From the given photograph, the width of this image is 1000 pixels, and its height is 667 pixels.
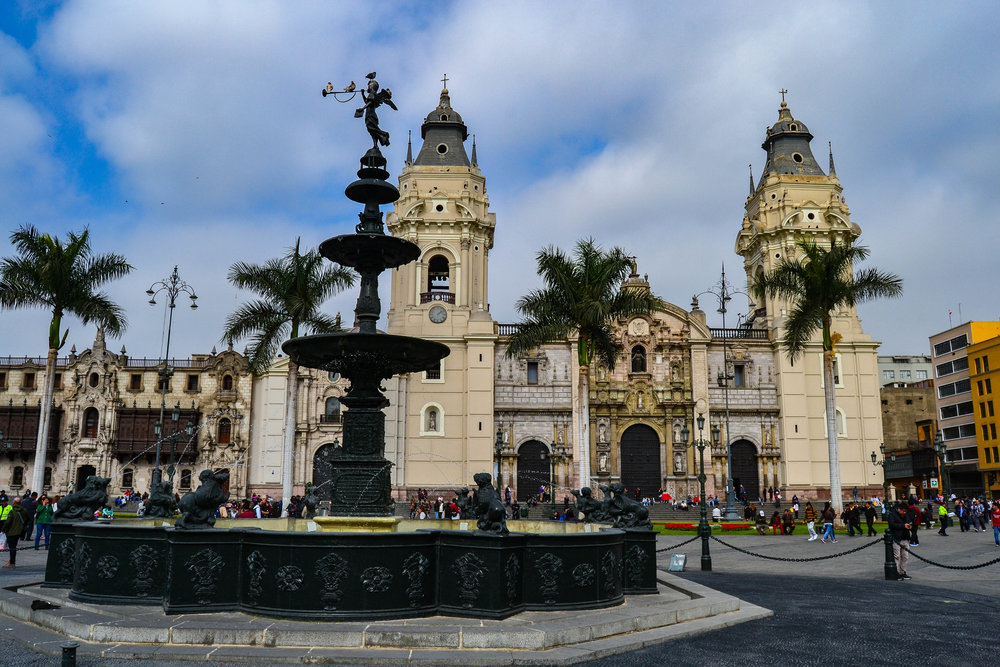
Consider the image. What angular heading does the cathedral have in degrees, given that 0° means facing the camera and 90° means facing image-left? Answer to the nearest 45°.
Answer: approximately 0°

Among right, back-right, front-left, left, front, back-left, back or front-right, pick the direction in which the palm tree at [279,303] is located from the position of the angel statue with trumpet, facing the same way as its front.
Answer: right

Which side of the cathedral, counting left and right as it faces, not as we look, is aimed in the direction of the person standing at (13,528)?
front

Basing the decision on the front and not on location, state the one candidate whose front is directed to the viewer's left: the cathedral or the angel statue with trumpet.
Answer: the angel statue with trumpet

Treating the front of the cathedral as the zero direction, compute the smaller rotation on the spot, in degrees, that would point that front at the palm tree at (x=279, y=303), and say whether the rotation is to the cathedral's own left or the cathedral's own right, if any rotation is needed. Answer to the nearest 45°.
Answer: approximately 45° to the cathedral's own right

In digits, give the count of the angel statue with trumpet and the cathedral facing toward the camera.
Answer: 1

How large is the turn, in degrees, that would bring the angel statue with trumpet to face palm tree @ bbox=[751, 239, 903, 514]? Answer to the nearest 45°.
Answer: approximately 135° to its right

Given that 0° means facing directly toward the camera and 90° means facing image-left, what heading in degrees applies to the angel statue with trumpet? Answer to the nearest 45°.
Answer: approximately 90°

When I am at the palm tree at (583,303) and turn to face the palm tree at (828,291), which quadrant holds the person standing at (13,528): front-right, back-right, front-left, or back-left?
back-right

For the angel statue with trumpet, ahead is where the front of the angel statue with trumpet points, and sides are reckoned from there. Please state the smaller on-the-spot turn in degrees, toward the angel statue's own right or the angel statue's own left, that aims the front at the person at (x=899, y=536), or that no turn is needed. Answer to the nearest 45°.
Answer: approximately 180°

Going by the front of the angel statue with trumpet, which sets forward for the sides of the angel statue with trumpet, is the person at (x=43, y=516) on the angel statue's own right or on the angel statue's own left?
on the angel statue's own right

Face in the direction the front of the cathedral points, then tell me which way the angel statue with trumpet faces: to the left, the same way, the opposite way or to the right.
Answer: to the right

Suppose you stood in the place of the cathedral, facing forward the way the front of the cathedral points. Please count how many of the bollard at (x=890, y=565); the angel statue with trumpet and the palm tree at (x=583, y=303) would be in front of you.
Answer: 3

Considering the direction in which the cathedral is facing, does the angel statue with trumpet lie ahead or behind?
ahead

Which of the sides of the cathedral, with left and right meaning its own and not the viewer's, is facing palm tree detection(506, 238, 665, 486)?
front

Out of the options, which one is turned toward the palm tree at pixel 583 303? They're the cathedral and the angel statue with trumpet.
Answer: the cathedral
